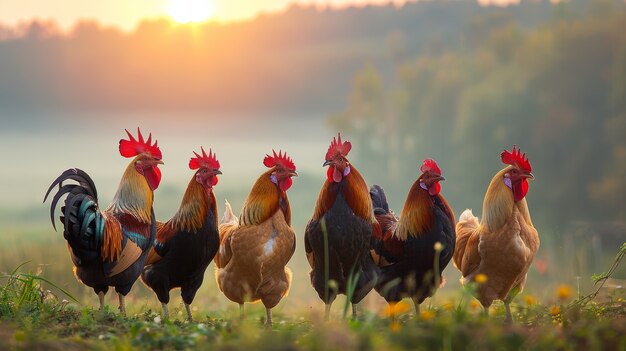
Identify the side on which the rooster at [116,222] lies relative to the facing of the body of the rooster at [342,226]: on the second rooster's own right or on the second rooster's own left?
on the second rooster's own right

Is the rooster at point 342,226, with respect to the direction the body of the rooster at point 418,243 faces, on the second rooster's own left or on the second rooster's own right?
on the second rooster's own right

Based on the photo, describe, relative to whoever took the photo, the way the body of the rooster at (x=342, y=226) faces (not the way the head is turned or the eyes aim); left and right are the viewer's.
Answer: facing the viewer

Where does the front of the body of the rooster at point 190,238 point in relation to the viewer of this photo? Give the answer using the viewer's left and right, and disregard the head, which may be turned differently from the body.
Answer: facing the viewer and to the right of the viewer

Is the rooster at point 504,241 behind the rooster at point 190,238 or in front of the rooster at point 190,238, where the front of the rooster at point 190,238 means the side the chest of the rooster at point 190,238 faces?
in front

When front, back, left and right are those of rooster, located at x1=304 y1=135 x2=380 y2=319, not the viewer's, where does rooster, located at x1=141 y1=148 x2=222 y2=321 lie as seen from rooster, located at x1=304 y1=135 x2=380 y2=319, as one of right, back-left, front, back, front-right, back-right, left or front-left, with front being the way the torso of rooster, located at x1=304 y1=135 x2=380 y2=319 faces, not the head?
right

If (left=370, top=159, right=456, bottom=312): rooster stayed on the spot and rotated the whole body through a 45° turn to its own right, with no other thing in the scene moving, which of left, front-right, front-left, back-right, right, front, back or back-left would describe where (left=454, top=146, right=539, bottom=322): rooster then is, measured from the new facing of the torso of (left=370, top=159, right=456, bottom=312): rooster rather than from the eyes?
left

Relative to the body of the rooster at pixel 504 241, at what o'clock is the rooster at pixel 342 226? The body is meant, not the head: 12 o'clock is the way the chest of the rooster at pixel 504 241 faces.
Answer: the rooster at pixel 342 226 is roughly at 4 o'clock from the rooster at pixel 504 241.
